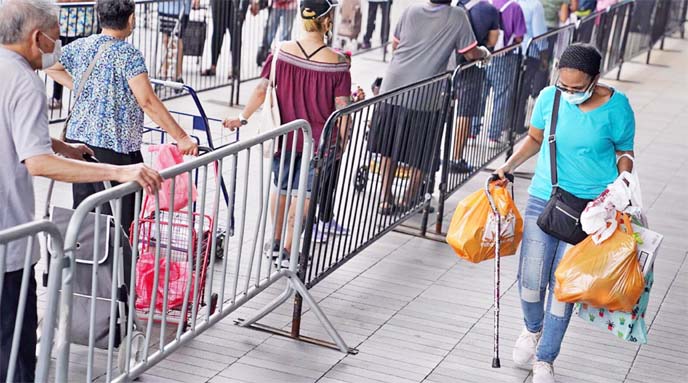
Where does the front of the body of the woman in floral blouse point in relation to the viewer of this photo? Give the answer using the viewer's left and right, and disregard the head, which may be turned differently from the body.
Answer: facing away from the viewer and to the right of the viewer

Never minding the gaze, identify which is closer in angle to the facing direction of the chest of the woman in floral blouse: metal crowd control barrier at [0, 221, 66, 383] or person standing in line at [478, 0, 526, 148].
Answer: the person standing in line

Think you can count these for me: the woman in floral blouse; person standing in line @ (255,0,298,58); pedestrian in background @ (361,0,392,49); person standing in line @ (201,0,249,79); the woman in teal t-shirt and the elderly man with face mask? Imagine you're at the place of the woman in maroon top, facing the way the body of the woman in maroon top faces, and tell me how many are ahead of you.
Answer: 3

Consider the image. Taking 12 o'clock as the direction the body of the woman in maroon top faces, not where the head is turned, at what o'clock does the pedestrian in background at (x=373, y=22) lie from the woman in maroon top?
The pedestrian in background is roughly at 12 o'clock from the woman in maroon top.

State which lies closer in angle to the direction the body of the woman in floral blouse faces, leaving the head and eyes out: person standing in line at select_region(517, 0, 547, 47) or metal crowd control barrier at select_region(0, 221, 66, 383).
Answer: the person standing in line

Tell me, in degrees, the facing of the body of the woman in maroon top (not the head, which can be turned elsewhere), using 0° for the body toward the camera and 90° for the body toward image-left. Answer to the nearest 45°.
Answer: approximately 180°

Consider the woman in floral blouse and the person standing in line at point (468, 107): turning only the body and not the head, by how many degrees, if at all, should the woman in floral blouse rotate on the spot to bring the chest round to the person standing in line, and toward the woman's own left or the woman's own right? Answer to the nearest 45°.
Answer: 0° — they already face them

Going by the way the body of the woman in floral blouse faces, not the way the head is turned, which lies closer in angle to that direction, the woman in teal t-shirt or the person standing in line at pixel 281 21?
the person standing in line

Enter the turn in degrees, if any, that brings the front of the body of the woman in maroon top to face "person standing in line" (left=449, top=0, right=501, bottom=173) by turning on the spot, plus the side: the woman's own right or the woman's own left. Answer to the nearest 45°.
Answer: approximately 45° to the woman's own right

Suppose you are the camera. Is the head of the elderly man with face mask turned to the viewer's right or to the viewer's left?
to the viewer's right

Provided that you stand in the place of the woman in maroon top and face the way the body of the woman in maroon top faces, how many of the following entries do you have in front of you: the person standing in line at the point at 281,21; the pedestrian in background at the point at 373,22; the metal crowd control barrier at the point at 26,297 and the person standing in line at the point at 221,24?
3

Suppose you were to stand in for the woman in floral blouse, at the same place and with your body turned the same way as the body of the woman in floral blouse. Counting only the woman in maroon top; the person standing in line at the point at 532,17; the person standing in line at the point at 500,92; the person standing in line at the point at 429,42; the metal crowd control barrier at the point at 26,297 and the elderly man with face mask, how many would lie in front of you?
4

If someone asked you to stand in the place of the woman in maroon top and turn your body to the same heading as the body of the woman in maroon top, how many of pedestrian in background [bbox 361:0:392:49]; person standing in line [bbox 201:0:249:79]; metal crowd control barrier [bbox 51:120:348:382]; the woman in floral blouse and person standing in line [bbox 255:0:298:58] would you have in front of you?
3
